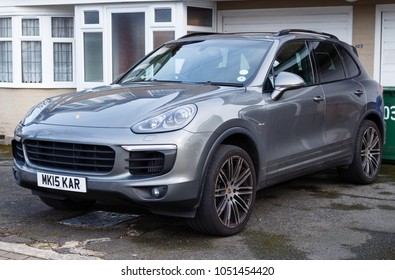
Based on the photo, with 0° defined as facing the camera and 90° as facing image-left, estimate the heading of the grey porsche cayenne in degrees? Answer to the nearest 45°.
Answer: approximately 45°
